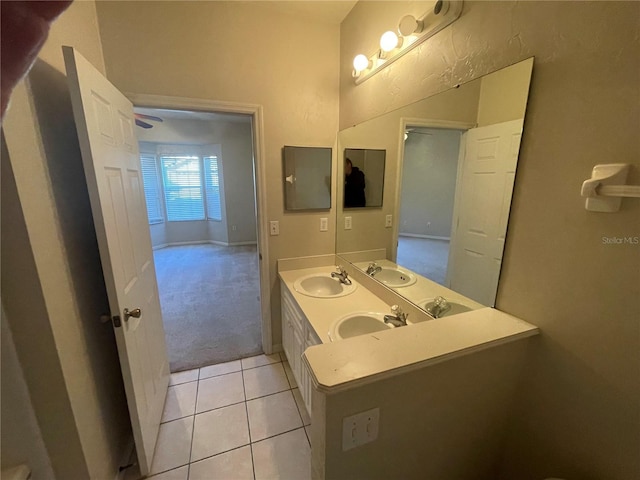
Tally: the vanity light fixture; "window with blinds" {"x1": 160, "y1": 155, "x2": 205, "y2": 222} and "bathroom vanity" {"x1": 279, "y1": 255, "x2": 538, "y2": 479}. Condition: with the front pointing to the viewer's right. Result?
0

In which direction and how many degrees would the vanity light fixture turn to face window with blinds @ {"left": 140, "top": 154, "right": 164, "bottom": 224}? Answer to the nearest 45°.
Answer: approximately 90° to its right

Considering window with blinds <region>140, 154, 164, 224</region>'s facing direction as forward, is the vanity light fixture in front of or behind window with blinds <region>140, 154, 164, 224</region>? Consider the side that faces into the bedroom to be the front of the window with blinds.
in front

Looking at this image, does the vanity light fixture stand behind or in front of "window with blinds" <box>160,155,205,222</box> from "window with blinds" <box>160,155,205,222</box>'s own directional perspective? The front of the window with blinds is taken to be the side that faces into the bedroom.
in front

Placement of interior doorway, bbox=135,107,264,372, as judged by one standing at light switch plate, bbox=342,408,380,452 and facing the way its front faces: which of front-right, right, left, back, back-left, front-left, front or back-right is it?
back

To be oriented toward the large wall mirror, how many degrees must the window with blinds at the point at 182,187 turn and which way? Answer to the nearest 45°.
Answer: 0° — it already faces it

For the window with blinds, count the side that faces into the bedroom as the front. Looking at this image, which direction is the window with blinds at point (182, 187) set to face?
toward the camera

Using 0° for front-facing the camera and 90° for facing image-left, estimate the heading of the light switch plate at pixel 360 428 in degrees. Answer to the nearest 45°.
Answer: approximately 315°

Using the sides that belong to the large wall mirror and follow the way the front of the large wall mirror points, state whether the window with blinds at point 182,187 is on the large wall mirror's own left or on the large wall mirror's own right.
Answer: on the large wall mirror's own right

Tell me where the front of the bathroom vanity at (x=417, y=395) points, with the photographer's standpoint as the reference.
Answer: facing the viewer and to the left of the viewer

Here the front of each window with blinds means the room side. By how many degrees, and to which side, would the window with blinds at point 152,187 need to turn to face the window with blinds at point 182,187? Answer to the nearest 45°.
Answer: approximately 45° to its left

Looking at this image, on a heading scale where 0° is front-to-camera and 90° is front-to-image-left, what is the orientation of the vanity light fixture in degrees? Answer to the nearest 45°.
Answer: approximately 45°

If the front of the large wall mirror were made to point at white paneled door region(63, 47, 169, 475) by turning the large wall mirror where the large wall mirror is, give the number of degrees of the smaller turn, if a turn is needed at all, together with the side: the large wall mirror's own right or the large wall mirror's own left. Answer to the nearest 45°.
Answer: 0° — it already faces it

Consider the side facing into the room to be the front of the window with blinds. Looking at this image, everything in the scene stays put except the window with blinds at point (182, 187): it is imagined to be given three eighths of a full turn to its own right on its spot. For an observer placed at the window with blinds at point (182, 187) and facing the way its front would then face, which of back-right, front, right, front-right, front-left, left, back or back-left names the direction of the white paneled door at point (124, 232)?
back-left

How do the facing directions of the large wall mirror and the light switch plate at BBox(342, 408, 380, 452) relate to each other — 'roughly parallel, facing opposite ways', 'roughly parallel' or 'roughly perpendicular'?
roughly perpendicular

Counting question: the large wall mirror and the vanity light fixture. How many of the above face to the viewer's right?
0

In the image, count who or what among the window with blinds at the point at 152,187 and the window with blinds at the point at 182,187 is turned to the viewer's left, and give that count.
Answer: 0

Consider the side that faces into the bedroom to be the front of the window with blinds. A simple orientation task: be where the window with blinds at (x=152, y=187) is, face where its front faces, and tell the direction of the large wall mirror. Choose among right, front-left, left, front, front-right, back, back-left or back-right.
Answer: front-right

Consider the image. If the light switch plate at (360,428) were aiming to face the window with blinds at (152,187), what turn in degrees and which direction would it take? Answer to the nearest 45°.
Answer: approximately 180°

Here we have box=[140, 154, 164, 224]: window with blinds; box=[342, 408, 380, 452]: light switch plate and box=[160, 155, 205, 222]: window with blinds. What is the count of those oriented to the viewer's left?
0

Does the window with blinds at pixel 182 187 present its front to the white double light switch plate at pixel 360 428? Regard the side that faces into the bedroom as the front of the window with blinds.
yes
